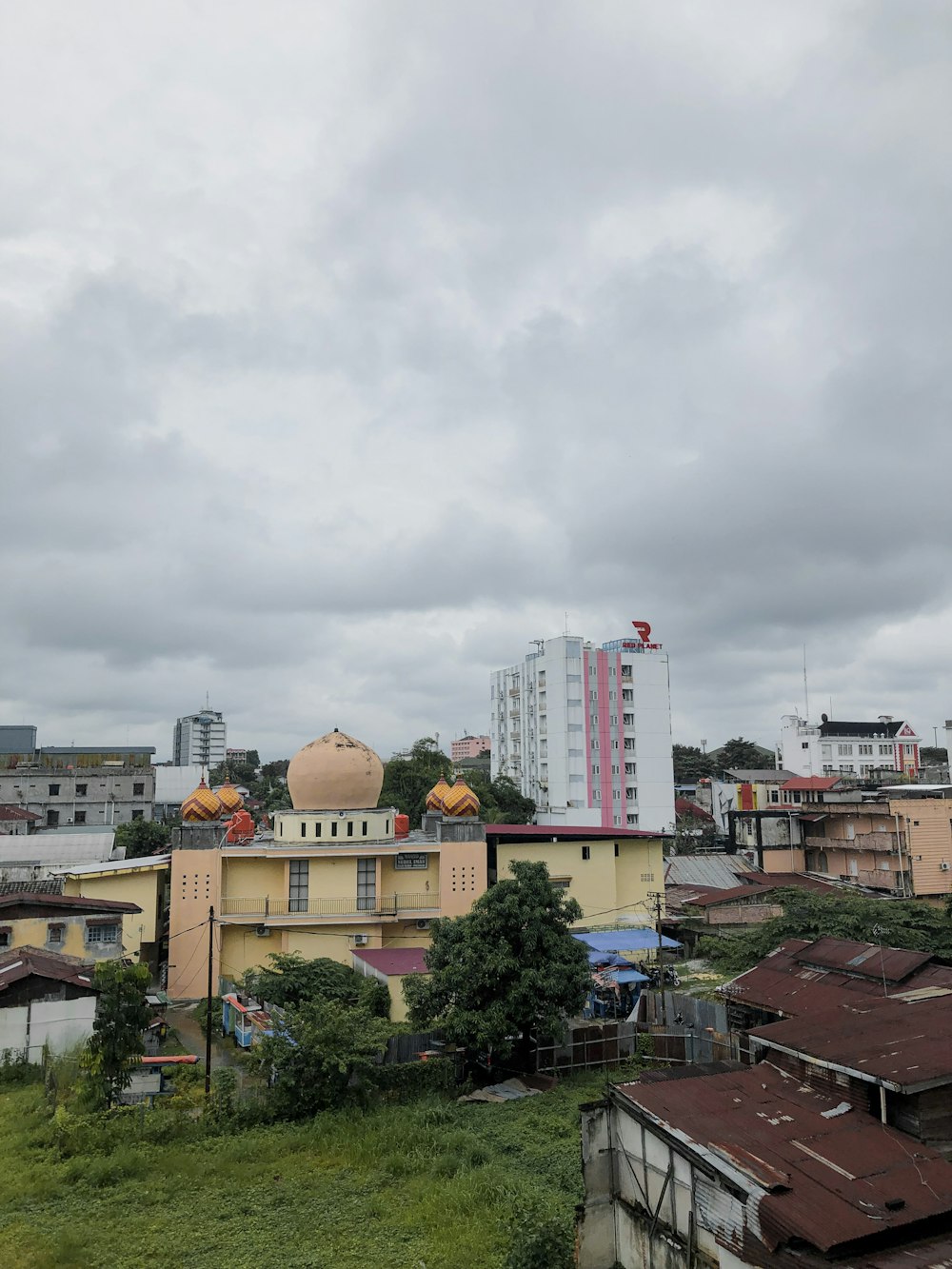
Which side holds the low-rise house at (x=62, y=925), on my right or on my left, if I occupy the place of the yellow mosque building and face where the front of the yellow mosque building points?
on my right

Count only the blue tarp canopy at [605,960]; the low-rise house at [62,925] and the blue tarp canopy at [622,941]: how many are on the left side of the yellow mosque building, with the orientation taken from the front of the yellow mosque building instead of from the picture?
2

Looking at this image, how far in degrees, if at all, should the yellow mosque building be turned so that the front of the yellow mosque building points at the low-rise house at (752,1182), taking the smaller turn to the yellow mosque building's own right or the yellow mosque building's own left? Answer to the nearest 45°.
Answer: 0° — it already faces it

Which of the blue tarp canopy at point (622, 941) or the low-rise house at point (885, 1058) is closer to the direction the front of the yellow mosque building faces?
the low-rise house

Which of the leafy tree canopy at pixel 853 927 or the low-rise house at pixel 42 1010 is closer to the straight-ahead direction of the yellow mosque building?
the low-rise house

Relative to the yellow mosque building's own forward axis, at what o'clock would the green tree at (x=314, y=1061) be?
The green tree is roughly at 12 o'clock from the yellow mosque building.

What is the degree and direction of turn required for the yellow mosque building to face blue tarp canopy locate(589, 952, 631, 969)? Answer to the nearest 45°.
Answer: approximately 90° to its left

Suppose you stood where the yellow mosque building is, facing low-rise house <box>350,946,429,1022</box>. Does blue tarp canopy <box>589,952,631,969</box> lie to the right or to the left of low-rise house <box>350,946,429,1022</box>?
left

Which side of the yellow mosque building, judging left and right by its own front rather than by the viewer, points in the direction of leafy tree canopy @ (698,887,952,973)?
left

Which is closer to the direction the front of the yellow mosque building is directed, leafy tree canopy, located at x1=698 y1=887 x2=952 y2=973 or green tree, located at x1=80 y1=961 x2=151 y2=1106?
the green tree

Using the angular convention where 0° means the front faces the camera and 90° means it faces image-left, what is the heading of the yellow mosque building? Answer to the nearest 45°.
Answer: approximately 0°

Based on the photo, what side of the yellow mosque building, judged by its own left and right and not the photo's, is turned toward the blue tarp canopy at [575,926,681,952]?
left
